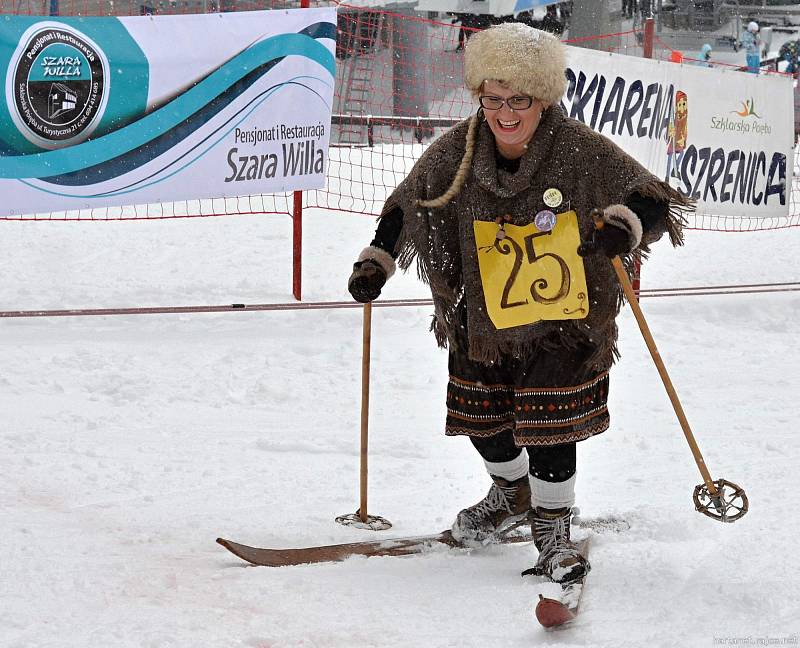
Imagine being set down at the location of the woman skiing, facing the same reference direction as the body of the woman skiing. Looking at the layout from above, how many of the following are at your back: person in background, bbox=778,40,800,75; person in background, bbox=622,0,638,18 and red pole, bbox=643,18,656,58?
3

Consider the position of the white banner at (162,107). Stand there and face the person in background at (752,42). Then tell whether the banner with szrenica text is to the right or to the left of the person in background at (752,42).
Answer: right

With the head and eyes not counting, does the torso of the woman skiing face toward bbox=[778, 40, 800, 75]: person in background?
no

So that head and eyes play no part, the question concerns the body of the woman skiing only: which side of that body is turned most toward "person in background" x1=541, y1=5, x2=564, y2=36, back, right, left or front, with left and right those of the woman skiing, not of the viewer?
back

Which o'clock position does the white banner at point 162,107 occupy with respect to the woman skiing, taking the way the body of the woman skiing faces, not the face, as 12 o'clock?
The white banner is roughly at 5 o'clock from the woman skiing.

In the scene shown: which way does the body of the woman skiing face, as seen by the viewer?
toward the camera

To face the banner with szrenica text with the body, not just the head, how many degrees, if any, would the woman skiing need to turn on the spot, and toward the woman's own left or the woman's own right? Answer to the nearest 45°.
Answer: approximately 180°

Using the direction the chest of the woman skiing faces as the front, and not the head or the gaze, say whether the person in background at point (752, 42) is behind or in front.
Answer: behind

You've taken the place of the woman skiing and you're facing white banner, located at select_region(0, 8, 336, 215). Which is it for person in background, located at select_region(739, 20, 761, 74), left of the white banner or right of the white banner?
right

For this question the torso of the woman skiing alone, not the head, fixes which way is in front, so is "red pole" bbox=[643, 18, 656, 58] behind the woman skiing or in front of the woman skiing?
behind

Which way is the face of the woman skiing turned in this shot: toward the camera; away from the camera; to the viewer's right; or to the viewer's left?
toward the camera

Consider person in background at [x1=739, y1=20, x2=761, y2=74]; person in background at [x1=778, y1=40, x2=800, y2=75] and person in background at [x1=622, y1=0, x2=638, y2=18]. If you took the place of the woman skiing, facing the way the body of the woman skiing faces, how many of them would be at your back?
3

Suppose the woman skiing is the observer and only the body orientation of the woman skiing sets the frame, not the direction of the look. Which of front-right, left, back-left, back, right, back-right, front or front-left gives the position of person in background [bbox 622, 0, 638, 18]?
back
